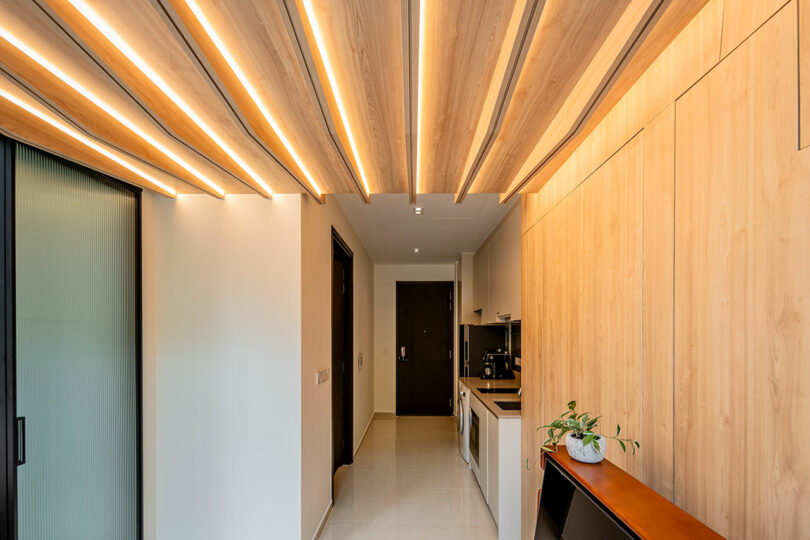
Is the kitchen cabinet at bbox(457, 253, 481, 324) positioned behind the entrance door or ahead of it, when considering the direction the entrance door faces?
ahead

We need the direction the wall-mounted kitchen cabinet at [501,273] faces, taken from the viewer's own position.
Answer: facing to the left of the viewer

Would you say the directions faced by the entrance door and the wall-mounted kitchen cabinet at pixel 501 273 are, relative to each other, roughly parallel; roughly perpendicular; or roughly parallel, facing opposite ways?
roughly perpendicular

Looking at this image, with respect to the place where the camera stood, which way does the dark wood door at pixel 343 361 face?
facing to the right of the viewer

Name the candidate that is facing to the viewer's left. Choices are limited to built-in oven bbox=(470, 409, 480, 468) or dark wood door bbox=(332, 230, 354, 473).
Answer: the built-in oven

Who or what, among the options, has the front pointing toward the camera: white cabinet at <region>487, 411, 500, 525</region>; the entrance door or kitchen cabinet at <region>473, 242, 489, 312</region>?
the entrance door

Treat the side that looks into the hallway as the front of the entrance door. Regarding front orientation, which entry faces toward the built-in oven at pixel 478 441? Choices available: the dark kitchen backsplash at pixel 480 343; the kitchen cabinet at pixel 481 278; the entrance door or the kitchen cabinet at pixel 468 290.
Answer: the entrance door

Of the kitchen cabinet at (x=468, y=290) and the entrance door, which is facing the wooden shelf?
the entrance door

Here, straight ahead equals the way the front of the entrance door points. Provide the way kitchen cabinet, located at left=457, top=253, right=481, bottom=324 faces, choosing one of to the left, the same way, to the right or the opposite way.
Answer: to the right

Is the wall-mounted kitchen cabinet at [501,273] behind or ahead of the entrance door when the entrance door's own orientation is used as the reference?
ahead

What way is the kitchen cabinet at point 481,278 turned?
to the viewer's left

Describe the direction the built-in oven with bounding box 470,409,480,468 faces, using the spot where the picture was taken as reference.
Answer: facing to the left of the viewer
